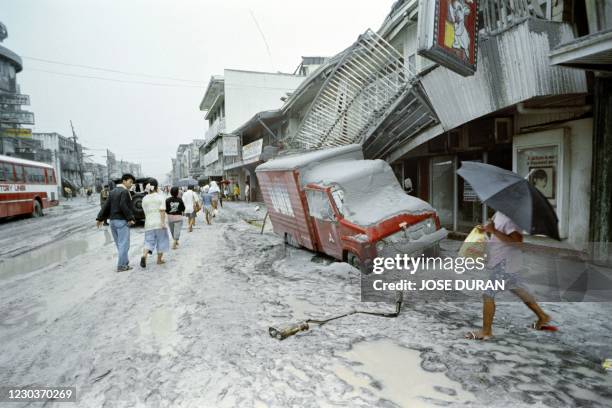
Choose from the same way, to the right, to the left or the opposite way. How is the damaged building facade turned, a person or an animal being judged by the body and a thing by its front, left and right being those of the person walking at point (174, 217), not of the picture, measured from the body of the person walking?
to the left

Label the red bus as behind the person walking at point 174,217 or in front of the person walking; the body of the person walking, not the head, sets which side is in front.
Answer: in front

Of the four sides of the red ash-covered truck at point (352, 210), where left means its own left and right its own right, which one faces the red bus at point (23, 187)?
back

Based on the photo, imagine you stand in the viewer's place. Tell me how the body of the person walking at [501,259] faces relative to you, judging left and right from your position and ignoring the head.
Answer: facing to the left of the viewer

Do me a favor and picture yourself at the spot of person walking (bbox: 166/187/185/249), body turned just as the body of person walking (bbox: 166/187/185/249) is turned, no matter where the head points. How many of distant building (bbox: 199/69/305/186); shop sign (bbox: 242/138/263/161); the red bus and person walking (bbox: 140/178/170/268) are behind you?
1

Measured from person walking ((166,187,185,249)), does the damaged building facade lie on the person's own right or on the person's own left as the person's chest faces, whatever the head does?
on the person's own right

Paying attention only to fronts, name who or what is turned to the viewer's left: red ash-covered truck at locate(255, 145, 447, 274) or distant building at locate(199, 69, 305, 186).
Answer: the distant building

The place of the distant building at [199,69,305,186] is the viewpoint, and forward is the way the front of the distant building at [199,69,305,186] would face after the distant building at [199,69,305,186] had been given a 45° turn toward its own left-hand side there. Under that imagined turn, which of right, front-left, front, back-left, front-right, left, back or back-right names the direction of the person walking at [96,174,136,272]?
front-left

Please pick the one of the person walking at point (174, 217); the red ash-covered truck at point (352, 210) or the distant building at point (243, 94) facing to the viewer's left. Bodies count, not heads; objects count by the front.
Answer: the distant building

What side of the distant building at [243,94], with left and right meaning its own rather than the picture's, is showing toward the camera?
left

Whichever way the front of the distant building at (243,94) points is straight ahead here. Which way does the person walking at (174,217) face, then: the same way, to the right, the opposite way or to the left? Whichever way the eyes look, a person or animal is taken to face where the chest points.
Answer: to the right

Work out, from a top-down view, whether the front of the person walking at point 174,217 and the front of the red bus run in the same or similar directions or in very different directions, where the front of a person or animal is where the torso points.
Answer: very different directions

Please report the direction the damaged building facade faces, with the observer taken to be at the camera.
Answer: facing the viewer and to the left of the viewer

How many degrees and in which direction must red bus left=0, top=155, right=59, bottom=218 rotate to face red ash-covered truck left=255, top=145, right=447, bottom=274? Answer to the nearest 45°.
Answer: approximately 45° to its left

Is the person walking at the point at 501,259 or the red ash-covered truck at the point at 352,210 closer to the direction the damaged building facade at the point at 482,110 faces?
the red ash-covered truck

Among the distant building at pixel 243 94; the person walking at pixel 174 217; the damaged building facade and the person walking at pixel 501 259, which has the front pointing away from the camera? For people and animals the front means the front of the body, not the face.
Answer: the person walking at pixel 174 217

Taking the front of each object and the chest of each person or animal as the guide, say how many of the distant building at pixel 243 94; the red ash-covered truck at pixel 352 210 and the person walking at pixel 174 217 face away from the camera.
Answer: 1
